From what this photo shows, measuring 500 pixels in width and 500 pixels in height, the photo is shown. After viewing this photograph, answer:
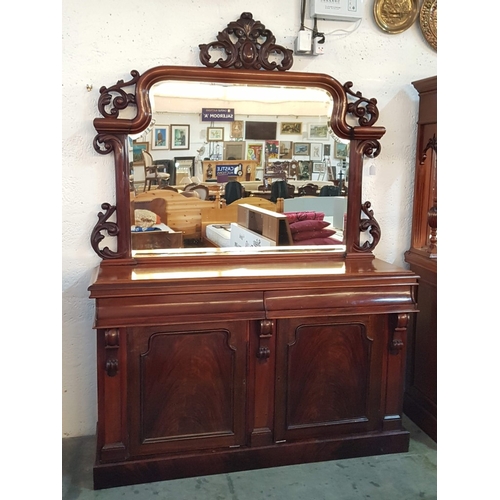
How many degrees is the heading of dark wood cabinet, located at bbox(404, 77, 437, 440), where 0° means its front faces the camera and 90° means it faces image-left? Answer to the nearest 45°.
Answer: approximately 45°

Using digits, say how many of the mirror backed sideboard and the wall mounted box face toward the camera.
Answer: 2

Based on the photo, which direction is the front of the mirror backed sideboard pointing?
toward the camera

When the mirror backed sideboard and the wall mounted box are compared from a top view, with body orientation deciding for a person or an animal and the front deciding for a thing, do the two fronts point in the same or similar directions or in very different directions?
same or similar directions
